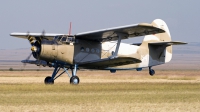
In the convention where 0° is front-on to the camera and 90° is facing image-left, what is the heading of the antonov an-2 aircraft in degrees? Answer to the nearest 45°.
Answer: approximately 45°
